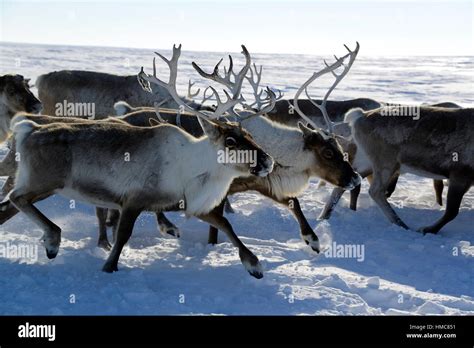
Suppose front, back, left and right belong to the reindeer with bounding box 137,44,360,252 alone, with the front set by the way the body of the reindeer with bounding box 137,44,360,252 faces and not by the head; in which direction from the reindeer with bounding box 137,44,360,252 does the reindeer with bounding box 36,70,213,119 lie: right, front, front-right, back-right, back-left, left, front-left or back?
back-left

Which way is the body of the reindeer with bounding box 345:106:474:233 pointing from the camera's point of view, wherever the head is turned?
to the viewer's right

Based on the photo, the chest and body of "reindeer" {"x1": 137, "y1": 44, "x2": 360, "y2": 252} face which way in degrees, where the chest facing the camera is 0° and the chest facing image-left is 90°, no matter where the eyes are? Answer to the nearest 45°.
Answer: approximately 270°

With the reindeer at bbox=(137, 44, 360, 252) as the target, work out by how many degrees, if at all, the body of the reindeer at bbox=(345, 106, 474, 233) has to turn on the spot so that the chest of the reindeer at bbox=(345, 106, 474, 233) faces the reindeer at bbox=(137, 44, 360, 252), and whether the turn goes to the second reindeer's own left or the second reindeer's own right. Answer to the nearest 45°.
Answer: approximately 135° to the second reindeer's own right

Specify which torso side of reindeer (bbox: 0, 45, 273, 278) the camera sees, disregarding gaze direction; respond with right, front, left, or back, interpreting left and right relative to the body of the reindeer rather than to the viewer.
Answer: right
